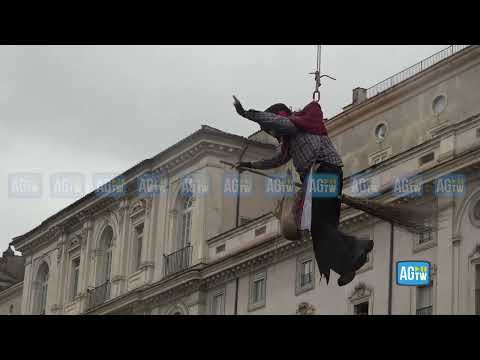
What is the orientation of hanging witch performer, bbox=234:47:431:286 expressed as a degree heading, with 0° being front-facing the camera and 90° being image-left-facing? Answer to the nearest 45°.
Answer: approximately 90°
